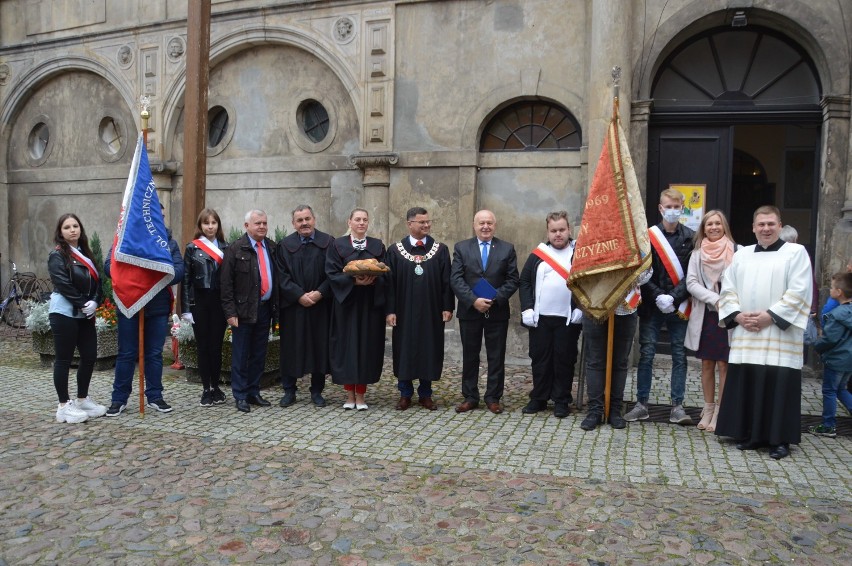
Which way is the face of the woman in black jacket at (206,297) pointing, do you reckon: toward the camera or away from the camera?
toward the camera

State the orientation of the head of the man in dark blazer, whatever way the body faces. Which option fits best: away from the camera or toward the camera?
toward the camera

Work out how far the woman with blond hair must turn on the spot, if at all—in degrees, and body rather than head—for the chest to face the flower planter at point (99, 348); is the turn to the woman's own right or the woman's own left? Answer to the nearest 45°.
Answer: approximately 90° to the woman's own right

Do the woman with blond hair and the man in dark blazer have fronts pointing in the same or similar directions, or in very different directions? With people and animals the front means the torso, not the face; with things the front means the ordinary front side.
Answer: same or similar directions

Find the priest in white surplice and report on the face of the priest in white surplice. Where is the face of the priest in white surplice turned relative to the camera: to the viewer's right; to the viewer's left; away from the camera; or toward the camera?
toward the camera

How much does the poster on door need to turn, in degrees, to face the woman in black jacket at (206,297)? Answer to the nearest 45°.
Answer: approximately 45° to its right

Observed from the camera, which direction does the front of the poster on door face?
facing the viewer

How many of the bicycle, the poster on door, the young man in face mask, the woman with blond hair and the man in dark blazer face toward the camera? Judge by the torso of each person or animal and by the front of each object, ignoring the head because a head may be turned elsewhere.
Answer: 4

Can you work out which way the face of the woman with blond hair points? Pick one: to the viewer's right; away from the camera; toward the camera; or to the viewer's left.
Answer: toward the camera

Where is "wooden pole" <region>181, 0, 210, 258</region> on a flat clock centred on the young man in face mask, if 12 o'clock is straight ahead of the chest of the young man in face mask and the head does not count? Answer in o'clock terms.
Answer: The wooden pole is roughly at 3 o'clock from the young man in face mask.

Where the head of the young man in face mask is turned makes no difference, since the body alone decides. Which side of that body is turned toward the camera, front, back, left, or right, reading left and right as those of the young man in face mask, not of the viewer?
front

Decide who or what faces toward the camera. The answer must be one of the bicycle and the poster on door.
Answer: the poster on door
